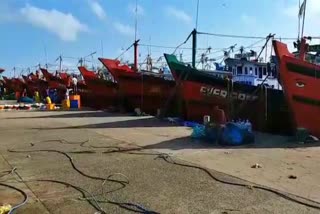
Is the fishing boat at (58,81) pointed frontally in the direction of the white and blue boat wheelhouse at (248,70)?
no

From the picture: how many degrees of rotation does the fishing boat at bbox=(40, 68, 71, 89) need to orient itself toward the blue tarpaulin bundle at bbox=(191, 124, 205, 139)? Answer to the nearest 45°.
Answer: approximately 90° to its left

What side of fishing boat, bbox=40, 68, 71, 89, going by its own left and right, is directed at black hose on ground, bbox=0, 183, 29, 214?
left

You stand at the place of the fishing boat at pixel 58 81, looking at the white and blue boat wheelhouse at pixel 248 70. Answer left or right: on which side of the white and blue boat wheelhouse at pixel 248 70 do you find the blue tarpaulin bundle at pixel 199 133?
right

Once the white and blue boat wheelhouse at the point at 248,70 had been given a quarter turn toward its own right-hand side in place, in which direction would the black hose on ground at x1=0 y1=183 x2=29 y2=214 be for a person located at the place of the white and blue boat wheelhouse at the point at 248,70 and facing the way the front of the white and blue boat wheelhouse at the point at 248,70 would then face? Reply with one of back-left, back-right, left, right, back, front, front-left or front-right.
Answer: back

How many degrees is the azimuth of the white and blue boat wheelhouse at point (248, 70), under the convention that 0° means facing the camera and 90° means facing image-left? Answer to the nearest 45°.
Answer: approximately 90°

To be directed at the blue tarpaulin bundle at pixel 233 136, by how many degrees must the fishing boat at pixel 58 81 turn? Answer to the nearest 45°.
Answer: approximately 90° to its left

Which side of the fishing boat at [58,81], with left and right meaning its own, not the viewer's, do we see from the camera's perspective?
left

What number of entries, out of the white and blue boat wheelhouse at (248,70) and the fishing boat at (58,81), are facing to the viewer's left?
2

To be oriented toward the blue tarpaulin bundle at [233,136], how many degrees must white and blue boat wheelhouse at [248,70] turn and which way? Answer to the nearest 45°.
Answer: approximately 90° to its left
